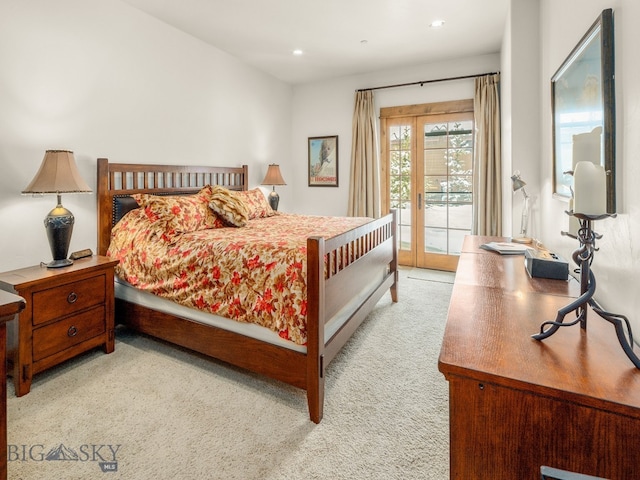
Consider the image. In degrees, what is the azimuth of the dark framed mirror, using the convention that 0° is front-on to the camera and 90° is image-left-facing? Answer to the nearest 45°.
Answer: approximately 90°

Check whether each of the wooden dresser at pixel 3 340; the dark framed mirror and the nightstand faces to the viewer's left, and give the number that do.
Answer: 1

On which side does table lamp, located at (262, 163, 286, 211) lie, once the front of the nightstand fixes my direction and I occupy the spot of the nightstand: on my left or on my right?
on my left

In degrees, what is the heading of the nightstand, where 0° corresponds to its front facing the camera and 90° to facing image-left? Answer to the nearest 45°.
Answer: approximately 315°

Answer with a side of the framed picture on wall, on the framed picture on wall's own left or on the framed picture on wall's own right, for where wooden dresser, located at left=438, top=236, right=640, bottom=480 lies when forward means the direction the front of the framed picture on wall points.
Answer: on the framed picture on wall's own left

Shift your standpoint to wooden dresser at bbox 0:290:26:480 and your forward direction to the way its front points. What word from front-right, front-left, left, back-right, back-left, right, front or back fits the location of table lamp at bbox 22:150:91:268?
back-left

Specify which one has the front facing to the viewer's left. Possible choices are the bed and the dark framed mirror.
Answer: the dark framed mirror

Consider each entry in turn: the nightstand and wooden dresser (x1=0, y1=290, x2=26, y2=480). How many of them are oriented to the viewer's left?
0
